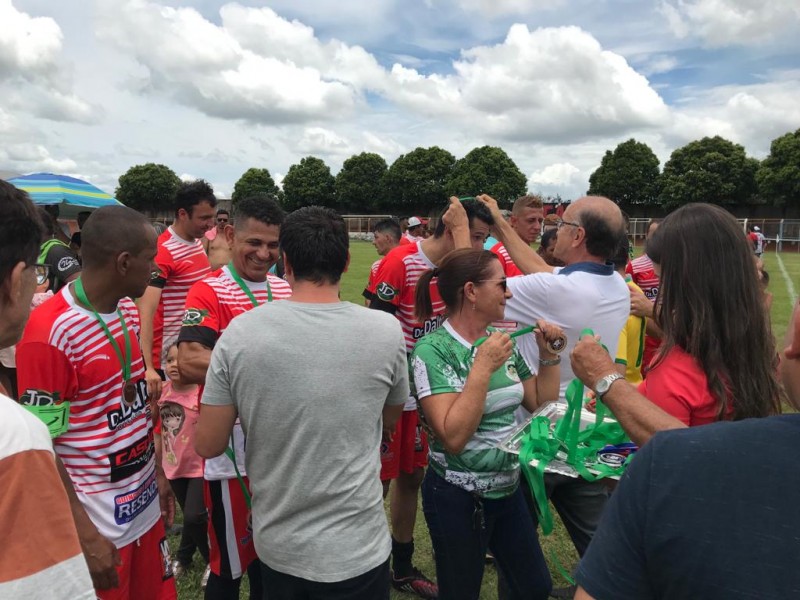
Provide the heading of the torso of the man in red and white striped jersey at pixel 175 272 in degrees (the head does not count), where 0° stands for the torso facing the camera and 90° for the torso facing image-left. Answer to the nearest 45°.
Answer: approximately 315°

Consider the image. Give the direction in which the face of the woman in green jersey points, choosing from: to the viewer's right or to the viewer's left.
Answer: to the viewer's right

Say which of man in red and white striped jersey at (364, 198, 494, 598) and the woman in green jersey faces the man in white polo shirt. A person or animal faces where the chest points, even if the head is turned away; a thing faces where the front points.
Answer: the man in red and white striped jersey

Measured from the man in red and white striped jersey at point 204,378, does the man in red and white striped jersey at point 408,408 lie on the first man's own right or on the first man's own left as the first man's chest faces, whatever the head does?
on the first man's own left

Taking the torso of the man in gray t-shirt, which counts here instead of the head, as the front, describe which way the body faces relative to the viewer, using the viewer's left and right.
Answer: facing away from the viewer

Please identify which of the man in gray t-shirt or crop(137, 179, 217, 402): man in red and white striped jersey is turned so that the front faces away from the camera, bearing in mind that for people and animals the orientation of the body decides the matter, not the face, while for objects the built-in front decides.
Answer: the man in gray t-shirt

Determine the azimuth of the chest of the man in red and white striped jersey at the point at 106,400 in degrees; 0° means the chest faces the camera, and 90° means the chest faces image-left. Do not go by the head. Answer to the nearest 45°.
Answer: approximately 315°

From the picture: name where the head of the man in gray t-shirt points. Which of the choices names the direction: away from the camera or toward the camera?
away from the camera
